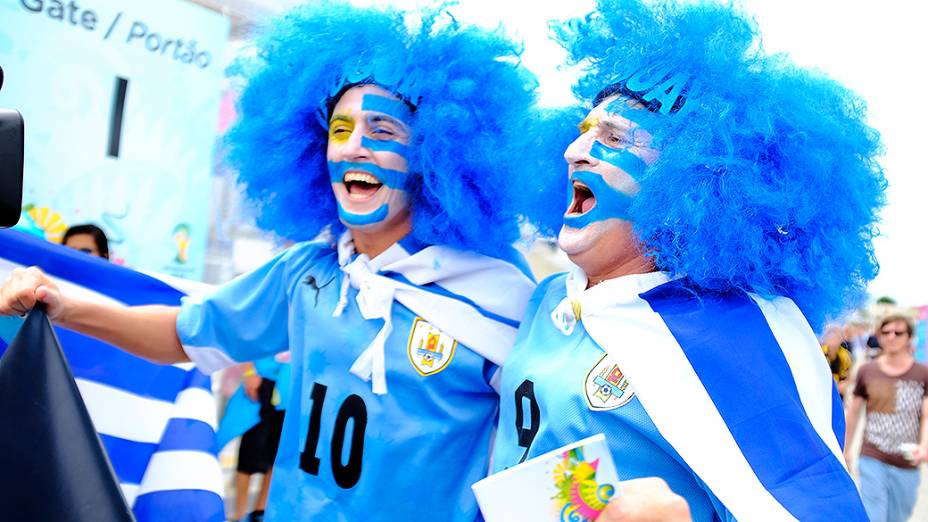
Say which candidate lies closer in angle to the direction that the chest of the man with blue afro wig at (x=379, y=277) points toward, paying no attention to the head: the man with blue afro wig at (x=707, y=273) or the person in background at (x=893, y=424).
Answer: the man with blue afro wig

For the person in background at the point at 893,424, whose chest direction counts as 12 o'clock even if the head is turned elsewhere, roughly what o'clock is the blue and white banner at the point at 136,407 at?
The blue and white banner is roughly at 1 o'clock from the person in background.

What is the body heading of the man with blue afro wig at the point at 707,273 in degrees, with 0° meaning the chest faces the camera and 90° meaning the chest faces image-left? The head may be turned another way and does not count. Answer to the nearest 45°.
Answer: approximately 45°

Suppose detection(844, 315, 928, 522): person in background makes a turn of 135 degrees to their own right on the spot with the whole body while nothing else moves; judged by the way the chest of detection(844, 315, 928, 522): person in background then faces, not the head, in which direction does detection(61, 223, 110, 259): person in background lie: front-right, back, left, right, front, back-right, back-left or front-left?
left

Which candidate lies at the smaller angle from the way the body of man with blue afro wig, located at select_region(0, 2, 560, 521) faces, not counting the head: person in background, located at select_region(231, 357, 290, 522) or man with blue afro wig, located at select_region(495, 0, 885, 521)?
the man with blue afro wig

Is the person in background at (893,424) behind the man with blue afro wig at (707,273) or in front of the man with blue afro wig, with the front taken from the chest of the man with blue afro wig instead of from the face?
behind

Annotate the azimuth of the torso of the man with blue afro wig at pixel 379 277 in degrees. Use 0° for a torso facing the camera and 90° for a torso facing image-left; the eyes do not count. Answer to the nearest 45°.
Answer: approximately 45°

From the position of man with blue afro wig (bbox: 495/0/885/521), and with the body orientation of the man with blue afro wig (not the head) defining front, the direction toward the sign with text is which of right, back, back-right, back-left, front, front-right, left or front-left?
right

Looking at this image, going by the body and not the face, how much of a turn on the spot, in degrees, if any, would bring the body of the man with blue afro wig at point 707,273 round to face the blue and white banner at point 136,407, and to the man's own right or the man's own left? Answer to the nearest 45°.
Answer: approximately 45° to the man's own right

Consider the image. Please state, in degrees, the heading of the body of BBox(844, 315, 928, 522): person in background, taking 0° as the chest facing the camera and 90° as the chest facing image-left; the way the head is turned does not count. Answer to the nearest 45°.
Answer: approximately 0°
